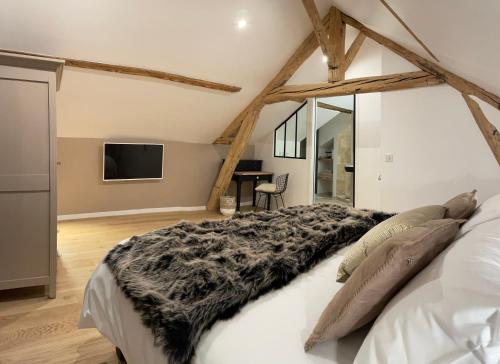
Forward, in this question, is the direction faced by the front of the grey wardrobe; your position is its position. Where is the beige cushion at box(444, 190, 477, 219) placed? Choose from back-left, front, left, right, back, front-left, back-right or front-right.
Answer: front-right

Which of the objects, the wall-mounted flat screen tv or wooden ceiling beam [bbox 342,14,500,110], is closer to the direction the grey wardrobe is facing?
the wooden ceiling beam

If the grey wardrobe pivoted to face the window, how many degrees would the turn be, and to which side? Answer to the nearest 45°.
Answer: approximately 45° to its left

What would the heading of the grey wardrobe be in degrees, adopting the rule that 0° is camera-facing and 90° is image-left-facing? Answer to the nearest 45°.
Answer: approximately 270°

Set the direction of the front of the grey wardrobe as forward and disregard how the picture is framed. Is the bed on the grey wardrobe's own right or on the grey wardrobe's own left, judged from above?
on the grey wardrobe's own right

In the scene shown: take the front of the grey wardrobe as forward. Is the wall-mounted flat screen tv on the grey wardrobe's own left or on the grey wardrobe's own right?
on the grey wardrobe's own left
